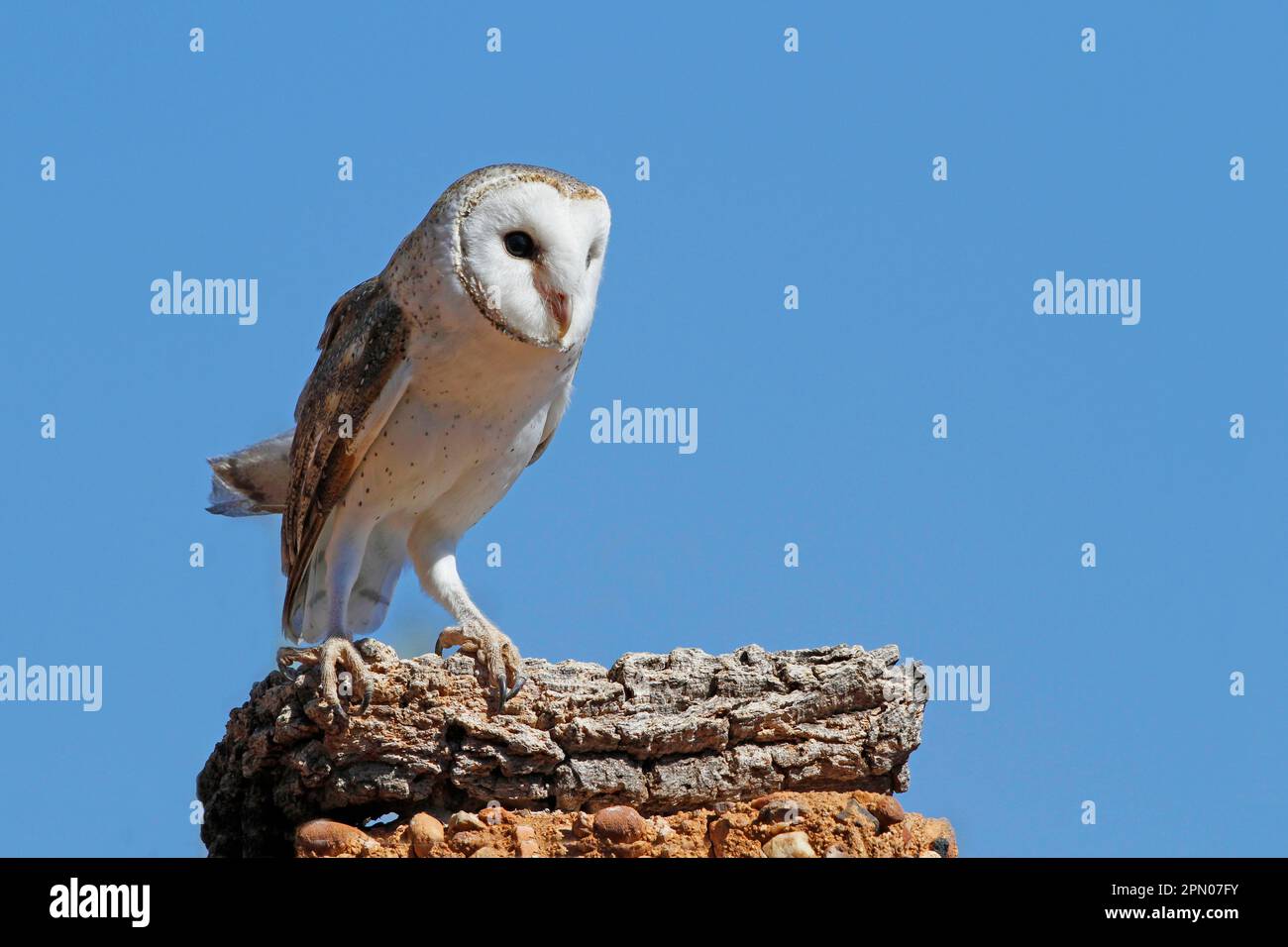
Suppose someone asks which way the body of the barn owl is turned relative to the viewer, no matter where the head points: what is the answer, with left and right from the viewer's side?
facing the viewer and to the right of the viewer
